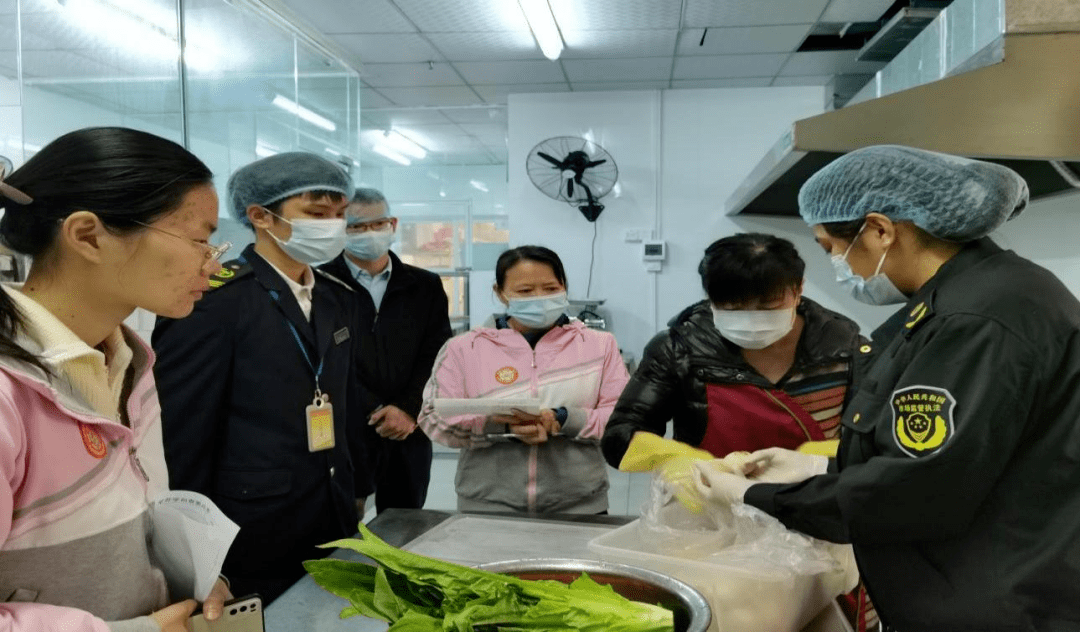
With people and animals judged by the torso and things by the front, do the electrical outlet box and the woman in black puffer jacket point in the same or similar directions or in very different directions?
same or similar directions

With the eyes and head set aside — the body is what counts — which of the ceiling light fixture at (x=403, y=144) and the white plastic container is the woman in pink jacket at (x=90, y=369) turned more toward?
the white plastic container

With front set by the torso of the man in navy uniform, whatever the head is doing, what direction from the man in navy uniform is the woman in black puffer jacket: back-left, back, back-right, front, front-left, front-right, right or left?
front-left

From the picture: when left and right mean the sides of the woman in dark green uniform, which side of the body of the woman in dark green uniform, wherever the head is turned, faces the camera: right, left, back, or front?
left

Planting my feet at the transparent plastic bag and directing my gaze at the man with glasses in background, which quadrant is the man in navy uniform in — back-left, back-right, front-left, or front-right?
front-left

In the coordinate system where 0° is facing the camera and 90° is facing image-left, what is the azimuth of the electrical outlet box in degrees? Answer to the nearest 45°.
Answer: approximately 0°

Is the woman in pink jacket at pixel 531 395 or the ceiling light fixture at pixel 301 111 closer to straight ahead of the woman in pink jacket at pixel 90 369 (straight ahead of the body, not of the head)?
the woman in pink jacket

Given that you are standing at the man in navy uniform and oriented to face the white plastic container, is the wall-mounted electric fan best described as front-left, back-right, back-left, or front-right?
back-left

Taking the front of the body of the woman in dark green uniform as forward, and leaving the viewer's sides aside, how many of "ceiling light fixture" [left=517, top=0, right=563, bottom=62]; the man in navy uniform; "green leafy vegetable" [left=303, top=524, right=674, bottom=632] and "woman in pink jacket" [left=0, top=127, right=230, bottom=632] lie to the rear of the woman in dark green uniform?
0

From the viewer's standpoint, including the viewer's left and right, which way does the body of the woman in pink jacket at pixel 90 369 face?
facing to the right of the viewer

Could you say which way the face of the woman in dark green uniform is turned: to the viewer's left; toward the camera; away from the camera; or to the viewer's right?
to the viewer's left

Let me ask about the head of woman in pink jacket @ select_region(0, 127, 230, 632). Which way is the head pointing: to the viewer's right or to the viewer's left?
to the viewer's right

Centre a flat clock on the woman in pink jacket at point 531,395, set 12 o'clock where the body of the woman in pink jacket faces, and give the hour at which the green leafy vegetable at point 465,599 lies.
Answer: The green leafy vegetable is roughly at 12 o'clock from the woman in pink jacket.

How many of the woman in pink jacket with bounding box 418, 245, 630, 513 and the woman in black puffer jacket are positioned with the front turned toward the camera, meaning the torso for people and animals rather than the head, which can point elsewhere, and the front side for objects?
2

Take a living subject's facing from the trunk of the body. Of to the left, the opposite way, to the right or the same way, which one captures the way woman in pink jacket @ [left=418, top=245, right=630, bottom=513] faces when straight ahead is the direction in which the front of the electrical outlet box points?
the same way

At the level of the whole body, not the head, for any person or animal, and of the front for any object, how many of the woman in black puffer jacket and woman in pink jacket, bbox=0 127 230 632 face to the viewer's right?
1

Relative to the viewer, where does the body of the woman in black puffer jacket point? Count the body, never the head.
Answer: toward the camera

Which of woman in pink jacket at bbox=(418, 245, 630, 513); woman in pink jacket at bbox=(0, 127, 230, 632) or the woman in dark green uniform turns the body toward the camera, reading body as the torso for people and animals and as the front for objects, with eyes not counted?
woman in pink jacket at bbox=(418, 245, 630, 513)

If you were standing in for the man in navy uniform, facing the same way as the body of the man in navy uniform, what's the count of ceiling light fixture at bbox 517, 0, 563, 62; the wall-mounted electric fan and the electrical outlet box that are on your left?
3

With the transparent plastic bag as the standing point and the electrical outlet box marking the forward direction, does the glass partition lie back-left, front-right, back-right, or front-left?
front-left
